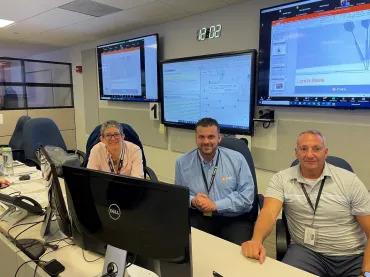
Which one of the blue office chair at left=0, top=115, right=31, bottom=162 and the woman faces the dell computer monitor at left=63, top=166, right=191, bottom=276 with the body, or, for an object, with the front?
the woman

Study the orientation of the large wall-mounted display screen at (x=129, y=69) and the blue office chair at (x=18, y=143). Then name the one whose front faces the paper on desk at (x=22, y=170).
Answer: the large wall-mounted display screen

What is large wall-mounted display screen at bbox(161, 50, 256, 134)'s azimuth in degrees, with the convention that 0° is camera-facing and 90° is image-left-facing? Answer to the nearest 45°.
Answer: approximately 45°

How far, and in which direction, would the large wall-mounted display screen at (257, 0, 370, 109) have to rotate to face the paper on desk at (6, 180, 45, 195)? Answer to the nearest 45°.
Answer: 0° — it already faces it
